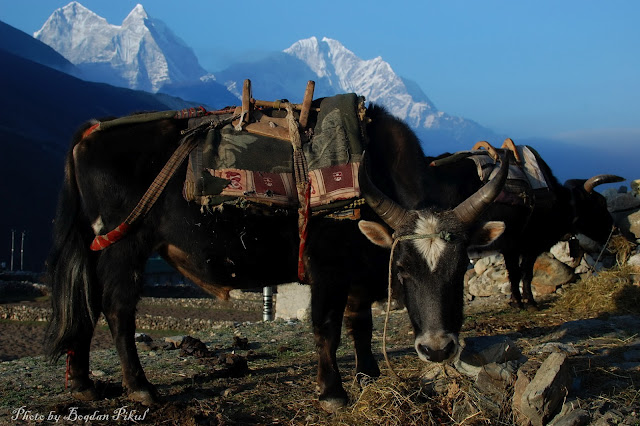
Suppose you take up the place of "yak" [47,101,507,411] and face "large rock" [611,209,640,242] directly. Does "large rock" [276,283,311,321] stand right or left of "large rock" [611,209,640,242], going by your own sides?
left

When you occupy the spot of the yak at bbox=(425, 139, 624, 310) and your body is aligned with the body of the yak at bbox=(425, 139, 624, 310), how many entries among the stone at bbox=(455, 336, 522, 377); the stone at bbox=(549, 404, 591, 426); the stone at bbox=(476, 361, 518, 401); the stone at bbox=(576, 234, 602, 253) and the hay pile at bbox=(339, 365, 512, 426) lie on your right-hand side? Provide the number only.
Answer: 4

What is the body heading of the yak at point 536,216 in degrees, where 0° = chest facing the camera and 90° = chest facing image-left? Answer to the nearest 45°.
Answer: approximately 270°

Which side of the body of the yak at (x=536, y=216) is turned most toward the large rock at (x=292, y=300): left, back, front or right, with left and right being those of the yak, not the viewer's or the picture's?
back

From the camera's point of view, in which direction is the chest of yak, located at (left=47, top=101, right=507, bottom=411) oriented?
to the viewer's right

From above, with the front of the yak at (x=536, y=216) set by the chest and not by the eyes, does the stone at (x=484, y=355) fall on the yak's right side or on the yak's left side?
on the yak's right side

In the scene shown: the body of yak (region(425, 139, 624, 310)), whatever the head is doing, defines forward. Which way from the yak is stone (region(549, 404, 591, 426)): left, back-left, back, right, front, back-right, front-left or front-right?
right
